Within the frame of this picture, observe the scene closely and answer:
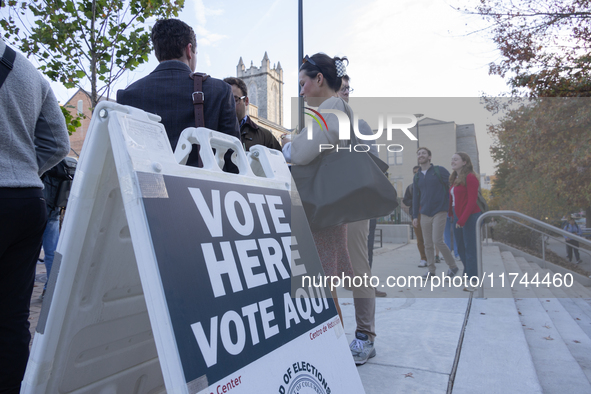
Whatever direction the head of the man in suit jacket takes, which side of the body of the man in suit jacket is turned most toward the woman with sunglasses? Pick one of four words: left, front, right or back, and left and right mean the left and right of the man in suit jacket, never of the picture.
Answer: right

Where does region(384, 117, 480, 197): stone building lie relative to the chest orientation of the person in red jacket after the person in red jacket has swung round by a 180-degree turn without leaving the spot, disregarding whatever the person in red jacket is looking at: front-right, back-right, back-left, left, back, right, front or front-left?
front-left

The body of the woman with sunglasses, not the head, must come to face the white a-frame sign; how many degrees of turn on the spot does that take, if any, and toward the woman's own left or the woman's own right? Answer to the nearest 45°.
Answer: approximately 45° to the woman's own left

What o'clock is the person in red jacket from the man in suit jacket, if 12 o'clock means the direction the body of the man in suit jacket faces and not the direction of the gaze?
The person in red jacket is roughly at 2 o'clock from the man in suit jacket.

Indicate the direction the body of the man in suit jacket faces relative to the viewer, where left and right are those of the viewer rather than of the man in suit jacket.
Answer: facing away from the viewer

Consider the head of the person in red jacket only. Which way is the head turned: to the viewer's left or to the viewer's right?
to the viewer's left

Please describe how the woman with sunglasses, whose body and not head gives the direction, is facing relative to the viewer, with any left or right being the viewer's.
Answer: facing to the left of the viewer

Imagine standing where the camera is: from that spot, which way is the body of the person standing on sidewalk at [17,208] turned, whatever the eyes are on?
away from the camera
